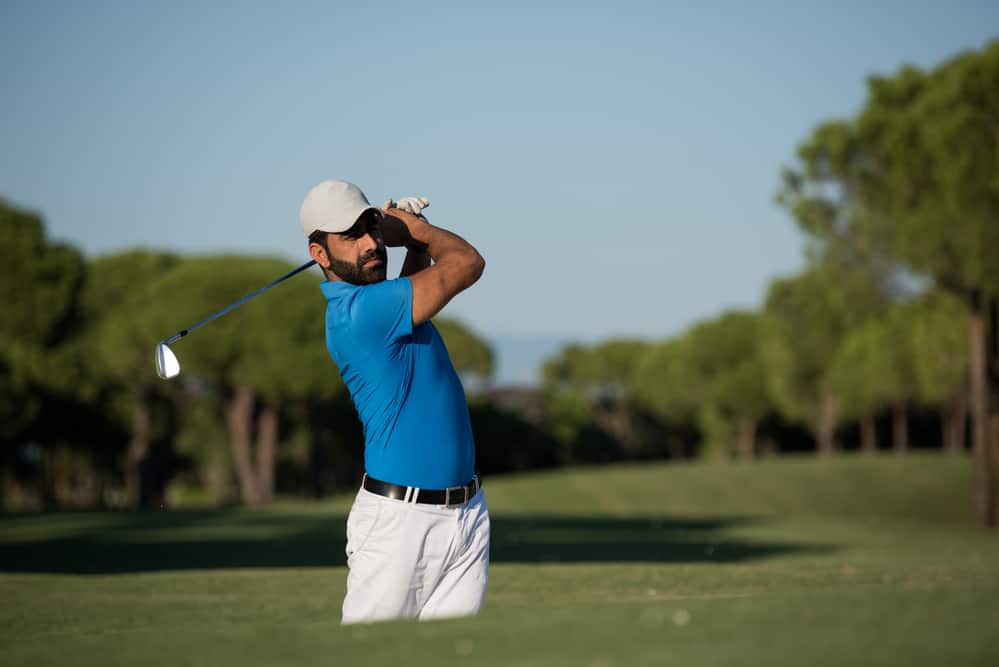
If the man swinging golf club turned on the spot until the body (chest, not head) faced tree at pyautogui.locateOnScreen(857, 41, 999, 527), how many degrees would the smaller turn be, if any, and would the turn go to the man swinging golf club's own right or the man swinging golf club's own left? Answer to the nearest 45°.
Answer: approximately 90° to the man swinging golf club's own left

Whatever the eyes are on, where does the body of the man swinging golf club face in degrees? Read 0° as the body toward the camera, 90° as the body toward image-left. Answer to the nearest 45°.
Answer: approximately 315°
